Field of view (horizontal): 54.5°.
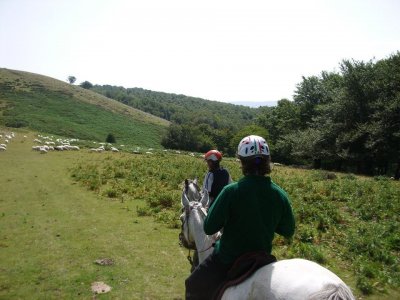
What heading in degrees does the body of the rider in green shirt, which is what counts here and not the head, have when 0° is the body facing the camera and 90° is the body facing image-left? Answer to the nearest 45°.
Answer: approximately 180°

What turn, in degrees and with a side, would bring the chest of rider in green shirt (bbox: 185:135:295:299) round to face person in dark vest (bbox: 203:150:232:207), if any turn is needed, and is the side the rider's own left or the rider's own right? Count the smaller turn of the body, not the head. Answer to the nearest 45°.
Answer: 0° — they already face them

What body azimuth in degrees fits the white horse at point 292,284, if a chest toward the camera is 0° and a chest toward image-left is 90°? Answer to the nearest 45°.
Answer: approximately 135°

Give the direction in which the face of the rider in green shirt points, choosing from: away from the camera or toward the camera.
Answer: away from the camera
